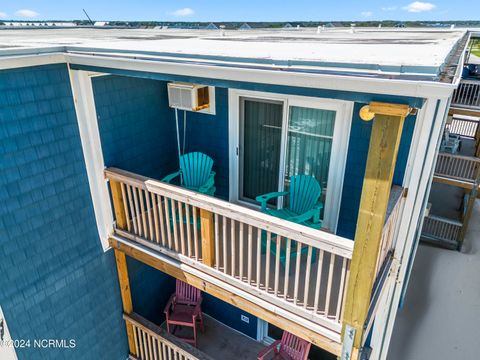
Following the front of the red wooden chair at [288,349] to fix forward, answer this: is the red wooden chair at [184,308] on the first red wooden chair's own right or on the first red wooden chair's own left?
on the first red wooden chair's own right

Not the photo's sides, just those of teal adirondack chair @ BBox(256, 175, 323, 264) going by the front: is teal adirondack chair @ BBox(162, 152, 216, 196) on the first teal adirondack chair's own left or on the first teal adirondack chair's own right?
on the first teal adirondack chair's own right

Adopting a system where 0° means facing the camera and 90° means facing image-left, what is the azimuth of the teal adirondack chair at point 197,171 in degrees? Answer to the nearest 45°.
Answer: approximately 45°

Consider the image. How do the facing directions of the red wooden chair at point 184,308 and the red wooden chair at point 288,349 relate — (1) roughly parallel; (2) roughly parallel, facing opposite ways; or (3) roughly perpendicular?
roughly parallel

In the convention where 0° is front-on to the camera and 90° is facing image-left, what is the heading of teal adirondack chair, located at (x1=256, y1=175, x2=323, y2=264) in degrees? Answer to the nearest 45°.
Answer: approximately 45°

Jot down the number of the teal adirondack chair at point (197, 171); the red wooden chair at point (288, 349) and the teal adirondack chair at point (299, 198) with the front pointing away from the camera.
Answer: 0

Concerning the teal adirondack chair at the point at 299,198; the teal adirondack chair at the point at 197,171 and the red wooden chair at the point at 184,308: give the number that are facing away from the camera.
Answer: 0

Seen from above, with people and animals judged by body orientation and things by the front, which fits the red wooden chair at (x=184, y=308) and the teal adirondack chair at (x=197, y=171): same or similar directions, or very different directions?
same or similar directions

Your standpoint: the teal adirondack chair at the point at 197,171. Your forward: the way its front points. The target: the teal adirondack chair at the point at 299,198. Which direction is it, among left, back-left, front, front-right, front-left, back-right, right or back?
left

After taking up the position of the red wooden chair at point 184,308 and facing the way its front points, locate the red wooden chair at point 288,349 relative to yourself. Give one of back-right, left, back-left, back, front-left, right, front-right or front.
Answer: left

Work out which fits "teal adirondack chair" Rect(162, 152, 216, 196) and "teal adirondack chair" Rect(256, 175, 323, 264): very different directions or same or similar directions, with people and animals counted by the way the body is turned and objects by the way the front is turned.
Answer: same or similar directions
